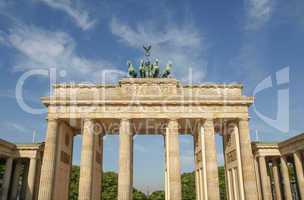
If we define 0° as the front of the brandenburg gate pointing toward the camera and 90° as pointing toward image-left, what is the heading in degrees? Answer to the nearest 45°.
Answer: approximately 0°
